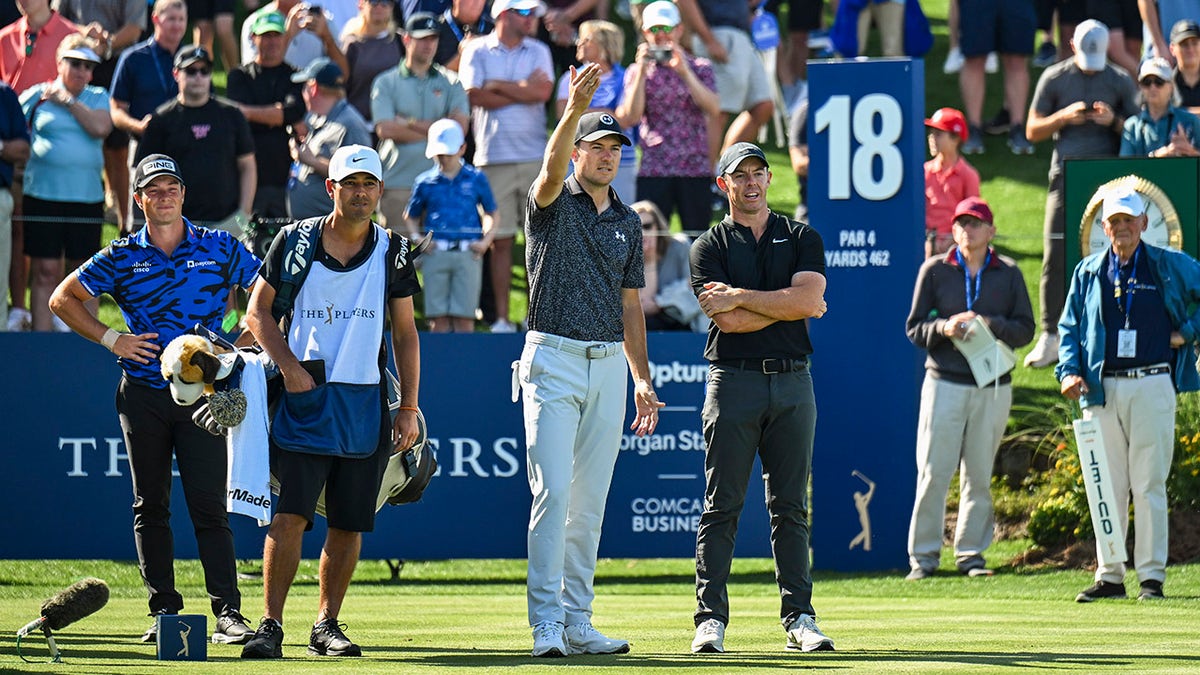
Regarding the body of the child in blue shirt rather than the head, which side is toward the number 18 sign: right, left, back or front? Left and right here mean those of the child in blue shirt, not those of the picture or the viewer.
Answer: left

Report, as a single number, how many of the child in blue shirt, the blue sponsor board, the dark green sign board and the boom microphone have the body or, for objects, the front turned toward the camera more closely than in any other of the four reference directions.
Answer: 3

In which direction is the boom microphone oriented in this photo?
to the viewer's right

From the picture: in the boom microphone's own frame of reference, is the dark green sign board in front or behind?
in front

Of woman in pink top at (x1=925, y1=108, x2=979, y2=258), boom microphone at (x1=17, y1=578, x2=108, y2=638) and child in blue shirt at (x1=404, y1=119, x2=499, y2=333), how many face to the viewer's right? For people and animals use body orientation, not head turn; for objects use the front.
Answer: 1

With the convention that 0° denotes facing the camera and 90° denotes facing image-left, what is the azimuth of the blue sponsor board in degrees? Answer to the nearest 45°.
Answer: approximately 0°

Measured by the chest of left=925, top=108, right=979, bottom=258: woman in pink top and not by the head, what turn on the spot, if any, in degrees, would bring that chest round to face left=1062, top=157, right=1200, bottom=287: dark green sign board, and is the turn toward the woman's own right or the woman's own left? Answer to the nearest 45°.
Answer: approximately 90° to the woman's own left

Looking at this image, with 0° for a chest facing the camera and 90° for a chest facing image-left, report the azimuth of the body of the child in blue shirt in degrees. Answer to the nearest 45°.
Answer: approximately 0°

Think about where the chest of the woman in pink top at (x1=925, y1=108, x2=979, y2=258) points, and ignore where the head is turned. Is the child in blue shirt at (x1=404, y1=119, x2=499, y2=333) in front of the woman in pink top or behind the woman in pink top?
in front

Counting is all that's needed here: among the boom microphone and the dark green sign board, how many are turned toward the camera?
1
